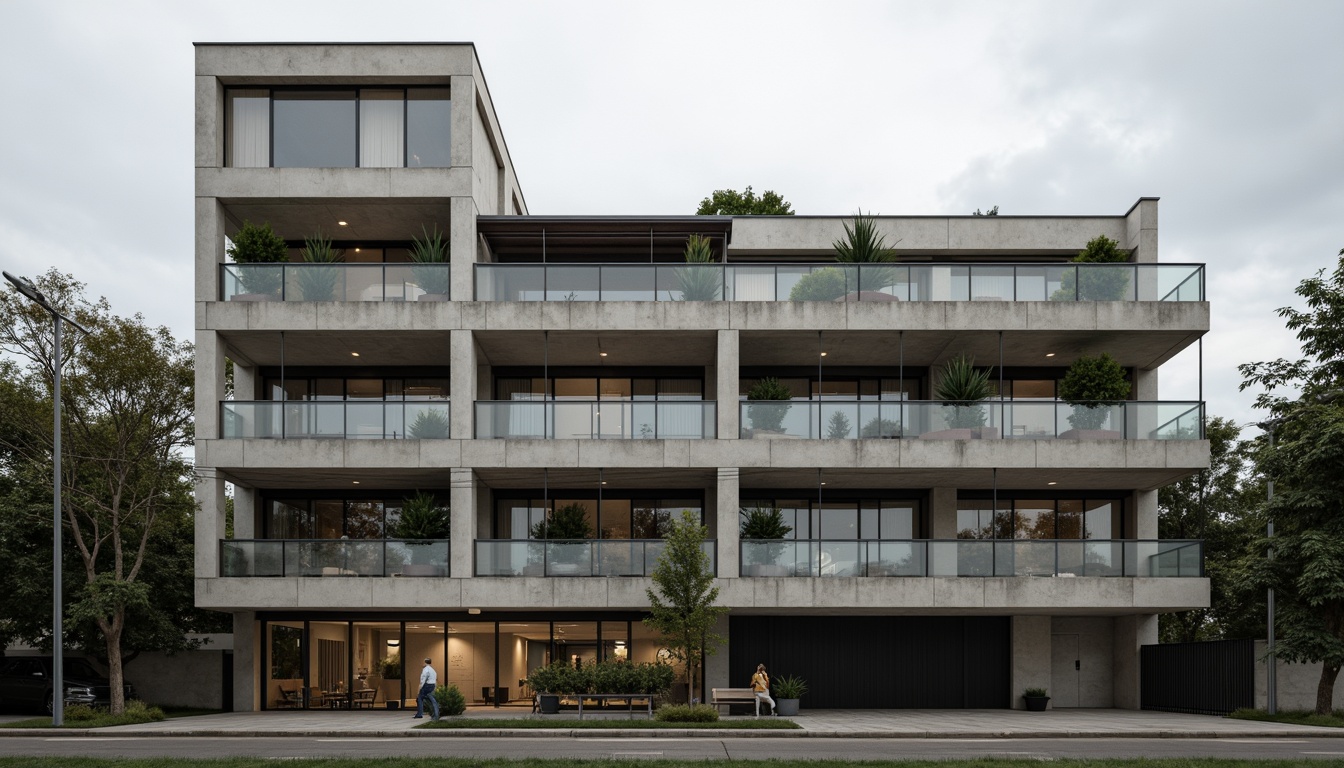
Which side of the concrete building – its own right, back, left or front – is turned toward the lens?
front

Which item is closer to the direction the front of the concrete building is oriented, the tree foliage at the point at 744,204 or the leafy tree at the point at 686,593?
the leafy tree

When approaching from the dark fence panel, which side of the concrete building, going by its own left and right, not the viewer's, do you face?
left

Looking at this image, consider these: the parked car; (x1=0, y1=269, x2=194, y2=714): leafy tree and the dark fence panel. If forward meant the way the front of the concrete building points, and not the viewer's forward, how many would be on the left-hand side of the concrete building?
1

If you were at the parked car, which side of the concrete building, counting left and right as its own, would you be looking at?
right

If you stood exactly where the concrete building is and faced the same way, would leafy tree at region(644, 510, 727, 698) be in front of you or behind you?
in front
